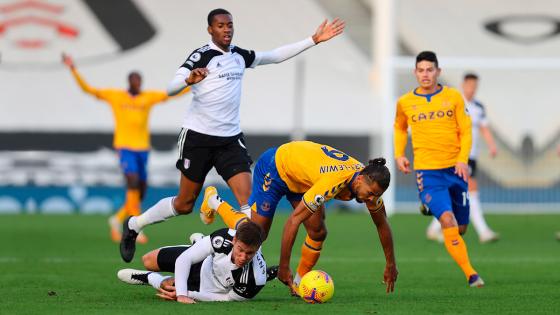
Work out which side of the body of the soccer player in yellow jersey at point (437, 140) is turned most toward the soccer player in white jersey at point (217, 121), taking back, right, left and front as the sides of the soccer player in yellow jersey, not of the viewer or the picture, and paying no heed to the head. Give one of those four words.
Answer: right

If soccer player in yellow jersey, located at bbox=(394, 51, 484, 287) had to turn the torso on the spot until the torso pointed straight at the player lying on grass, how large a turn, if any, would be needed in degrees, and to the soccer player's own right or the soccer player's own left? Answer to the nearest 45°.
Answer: approximately 45° to the soccer player's own right

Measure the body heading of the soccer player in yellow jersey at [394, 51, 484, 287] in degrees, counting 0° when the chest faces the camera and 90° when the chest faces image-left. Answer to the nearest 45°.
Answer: approximately 0°

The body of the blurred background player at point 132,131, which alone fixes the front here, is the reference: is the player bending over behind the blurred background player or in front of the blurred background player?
in front

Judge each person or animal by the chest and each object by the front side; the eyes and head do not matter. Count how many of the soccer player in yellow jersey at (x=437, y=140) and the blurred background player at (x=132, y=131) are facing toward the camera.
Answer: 2

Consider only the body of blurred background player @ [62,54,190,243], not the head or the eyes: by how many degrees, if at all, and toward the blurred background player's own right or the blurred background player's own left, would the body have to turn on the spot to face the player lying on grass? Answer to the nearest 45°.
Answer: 0° — they already face them
